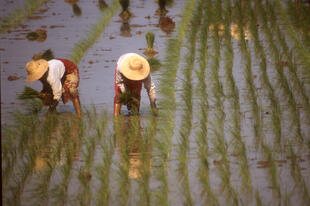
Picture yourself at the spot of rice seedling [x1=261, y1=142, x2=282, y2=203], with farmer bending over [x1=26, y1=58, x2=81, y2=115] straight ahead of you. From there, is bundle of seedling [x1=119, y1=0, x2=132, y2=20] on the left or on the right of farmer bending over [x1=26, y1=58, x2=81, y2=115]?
right

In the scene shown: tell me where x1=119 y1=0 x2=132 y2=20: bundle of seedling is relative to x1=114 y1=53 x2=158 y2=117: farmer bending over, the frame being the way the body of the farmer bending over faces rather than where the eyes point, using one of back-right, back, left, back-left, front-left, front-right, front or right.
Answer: back

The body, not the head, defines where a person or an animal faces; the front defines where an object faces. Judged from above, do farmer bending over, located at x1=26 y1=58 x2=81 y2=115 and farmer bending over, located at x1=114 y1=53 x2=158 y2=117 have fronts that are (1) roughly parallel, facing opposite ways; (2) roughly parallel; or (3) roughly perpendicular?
roughly perpendicular

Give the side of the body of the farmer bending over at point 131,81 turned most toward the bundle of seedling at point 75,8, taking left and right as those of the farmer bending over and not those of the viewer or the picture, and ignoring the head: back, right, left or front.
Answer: back

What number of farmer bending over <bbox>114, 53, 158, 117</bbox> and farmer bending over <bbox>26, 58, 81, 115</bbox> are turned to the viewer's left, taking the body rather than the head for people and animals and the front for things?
1

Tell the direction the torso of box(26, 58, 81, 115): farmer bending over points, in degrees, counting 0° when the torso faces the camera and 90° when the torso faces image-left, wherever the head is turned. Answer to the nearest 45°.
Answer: approximately 90°

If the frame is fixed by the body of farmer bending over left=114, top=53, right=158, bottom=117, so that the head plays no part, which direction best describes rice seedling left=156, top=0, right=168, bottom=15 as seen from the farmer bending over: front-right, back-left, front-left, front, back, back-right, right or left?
back

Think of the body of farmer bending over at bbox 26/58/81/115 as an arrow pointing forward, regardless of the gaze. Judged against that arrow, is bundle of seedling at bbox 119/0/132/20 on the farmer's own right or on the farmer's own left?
on the farmer's own right
